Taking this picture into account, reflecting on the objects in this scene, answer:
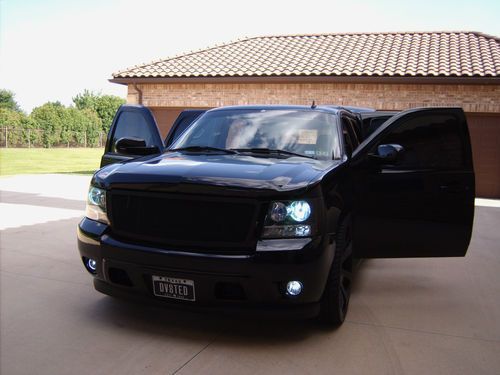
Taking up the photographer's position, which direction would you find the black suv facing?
facing the viewer and to the left of the viewer

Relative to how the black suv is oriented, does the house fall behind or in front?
behind

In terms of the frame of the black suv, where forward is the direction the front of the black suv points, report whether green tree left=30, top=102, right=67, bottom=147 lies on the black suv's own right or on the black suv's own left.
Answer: on the black suv's own right

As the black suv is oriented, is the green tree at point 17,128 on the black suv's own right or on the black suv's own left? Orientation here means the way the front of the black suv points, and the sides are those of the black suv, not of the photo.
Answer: on the black suv's own right
